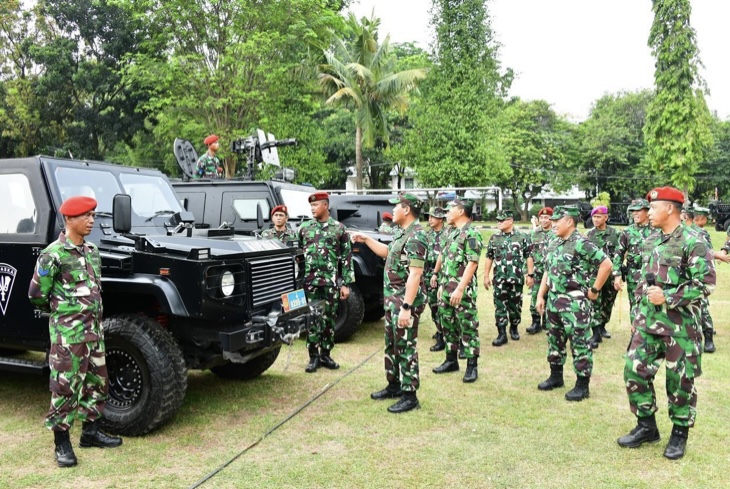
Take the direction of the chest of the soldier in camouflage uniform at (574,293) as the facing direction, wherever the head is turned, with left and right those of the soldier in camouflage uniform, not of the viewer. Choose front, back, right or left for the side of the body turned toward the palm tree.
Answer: right

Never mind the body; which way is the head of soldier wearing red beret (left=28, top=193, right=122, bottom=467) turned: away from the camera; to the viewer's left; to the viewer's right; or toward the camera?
to the viewer's right

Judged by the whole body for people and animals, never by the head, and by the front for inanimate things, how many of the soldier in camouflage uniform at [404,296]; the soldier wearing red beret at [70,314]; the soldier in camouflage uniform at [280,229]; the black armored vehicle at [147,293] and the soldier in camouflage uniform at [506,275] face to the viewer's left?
1

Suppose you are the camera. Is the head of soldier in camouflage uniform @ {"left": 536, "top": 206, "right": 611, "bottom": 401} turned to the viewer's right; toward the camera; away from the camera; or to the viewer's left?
to the viewer's left

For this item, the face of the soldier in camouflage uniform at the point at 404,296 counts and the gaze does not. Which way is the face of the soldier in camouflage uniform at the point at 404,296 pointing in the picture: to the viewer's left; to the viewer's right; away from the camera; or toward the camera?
to the viewer's left

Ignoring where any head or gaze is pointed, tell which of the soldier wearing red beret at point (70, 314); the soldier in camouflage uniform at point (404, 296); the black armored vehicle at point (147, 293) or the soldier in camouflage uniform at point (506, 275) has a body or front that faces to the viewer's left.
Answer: the soldier in camouflage uniform at point (404, 296)

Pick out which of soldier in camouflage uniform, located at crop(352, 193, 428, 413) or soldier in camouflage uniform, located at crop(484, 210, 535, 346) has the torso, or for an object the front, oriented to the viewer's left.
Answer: soldier in camouflage uniform, located at crop(352, 193, 428, 413)

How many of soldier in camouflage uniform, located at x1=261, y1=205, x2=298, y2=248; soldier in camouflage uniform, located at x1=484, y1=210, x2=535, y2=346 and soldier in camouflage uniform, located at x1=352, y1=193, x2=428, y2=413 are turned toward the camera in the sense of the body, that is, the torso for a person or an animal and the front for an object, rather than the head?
2

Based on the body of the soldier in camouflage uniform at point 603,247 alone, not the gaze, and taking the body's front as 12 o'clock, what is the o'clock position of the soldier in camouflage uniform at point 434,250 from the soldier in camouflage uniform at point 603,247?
the soldier in camouflage uniform at point 434,250 is roughly at 1 o'clock from the soldier in camouflage uniform at point 603,247.

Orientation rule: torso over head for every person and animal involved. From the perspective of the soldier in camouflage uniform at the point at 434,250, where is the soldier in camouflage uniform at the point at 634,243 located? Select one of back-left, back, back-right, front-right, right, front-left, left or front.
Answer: back-left

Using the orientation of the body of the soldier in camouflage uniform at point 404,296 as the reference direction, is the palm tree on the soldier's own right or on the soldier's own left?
on the soldier's own right

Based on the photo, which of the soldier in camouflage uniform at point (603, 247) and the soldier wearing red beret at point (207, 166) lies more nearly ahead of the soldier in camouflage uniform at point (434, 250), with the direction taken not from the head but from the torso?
the soldier wearing red beret

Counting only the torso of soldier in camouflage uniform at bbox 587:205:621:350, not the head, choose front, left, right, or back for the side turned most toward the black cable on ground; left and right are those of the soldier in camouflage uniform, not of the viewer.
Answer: front

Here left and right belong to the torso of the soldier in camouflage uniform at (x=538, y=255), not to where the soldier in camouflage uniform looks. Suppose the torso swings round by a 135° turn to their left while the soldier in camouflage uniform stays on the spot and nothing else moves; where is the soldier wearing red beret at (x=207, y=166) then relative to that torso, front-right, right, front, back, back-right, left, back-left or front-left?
back

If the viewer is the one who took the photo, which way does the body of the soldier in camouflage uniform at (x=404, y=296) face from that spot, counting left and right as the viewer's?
facing to the left of the viewer

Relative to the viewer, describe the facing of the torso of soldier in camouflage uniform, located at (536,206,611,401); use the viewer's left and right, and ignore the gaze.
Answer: facing the viewer and to the left of the viewer

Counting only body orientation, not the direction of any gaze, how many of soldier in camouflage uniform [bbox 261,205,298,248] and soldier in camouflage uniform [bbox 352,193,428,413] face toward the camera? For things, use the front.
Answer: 1

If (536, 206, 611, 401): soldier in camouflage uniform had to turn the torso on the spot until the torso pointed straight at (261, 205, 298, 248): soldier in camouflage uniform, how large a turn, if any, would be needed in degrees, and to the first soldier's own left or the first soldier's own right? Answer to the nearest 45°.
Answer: approximately 45° to the first soldier's own right
